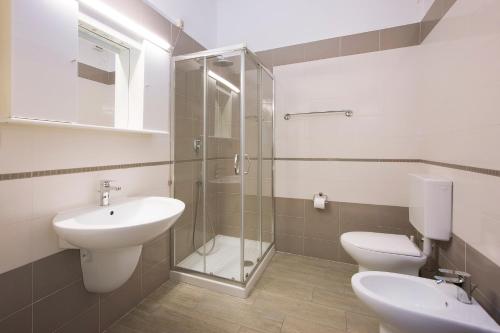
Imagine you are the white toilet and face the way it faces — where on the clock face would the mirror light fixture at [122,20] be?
The mirror light fixture is roughly at 11 o'clock from the white toilet.

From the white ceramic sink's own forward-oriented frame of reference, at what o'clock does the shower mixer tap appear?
The shower mixer tap is roughly at 9 o'clock from the white ceramic sink.

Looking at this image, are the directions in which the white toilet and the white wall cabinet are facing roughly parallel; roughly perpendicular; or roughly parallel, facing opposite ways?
roughly parallel, facing opposite ways

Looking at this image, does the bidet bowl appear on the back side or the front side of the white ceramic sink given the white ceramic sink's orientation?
on the front side

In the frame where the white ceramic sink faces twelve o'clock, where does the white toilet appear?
The white toilet is roughly at 11 o'clock from the white ceramic sink.

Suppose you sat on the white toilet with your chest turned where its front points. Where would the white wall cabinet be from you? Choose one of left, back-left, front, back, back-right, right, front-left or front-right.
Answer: front-left

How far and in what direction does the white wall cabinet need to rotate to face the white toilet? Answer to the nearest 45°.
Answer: approximately 45° to its left

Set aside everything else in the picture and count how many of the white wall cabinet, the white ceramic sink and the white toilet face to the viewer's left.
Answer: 1

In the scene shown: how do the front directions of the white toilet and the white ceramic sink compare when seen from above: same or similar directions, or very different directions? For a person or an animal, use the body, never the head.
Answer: very different directions

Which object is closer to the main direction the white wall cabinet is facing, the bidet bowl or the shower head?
the bidet bowl

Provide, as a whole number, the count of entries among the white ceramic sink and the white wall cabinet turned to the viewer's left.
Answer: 0

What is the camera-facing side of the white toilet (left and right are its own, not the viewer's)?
left

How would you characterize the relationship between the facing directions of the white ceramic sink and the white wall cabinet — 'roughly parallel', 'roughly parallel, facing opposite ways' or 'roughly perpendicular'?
roughly parallel
